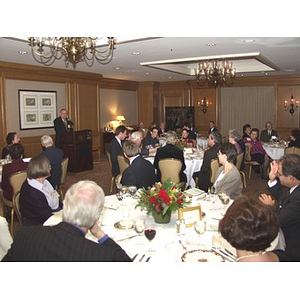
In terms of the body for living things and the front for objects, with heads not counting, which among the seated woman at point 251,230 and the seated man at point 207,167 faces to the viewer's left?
the seated man

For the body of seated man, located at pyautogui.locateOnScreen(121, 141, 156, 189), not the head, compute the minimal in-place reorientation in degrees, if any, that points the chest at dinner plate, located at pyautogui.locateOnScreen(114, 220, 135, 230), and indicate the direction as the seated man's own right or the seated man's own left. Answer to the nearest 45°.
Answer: approximately 135° to the seated man's own left

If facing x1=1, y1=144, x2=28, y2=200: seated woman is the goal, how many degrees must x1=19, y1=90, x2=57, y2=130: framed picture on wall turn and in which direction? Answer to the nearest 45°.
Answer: approximately 45° to its right

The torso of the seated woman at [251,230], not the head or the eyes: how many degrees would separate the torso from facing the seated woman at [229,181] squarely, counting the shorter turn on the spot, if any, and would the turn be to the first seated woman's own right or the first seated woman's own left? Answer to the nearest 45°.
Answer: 0° — they already face them

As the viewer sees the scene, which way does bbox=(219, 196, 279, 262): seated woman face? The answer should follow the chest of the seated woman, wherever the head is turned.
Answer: away from the camera

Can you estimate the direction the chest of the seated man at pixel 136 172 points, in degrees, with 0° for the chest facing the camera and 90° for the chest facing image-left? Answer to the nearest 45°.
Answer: approximately 135°

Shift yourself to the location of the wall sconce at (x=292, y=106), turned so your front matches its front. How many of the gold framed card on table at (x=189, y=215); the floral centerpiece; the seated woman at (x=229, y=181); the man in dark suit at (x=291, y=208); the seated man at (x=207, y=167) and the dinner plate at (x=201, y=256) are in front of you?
6

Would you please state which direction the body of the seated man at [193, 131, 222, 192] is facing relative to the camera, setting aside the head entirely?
to the viewer's left

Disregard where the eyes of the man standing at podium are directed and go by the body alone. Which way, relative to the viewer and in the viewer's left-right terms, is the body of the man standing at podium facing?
facing the viewer and to the right of the viewer

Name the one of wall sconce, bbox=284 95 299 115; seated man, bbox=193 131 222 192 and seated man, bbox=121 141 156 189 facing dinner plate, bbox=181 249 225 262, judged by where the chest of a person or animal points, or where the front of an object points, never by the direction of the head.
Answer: the wall sconce

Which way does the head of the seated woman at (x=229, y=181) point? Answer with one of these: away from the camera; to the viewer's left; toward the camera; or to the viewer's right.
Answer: to the viewer's left

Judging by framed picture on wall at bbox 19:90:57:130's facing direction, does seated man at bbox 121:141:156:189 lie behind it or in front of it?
in front

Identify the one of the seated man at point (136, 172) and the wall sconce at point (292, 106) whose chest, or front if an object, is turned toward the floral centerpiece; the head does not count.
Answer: the wall sconce

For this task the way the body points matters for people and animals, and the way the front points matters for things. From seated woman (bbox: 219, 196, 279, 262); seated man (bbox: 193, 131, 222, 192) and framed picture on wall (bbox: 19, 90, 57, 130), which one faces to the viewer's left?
the seated man

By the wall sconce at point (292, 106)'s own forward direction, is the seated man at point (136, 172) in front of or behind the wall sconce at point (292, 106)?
in front
